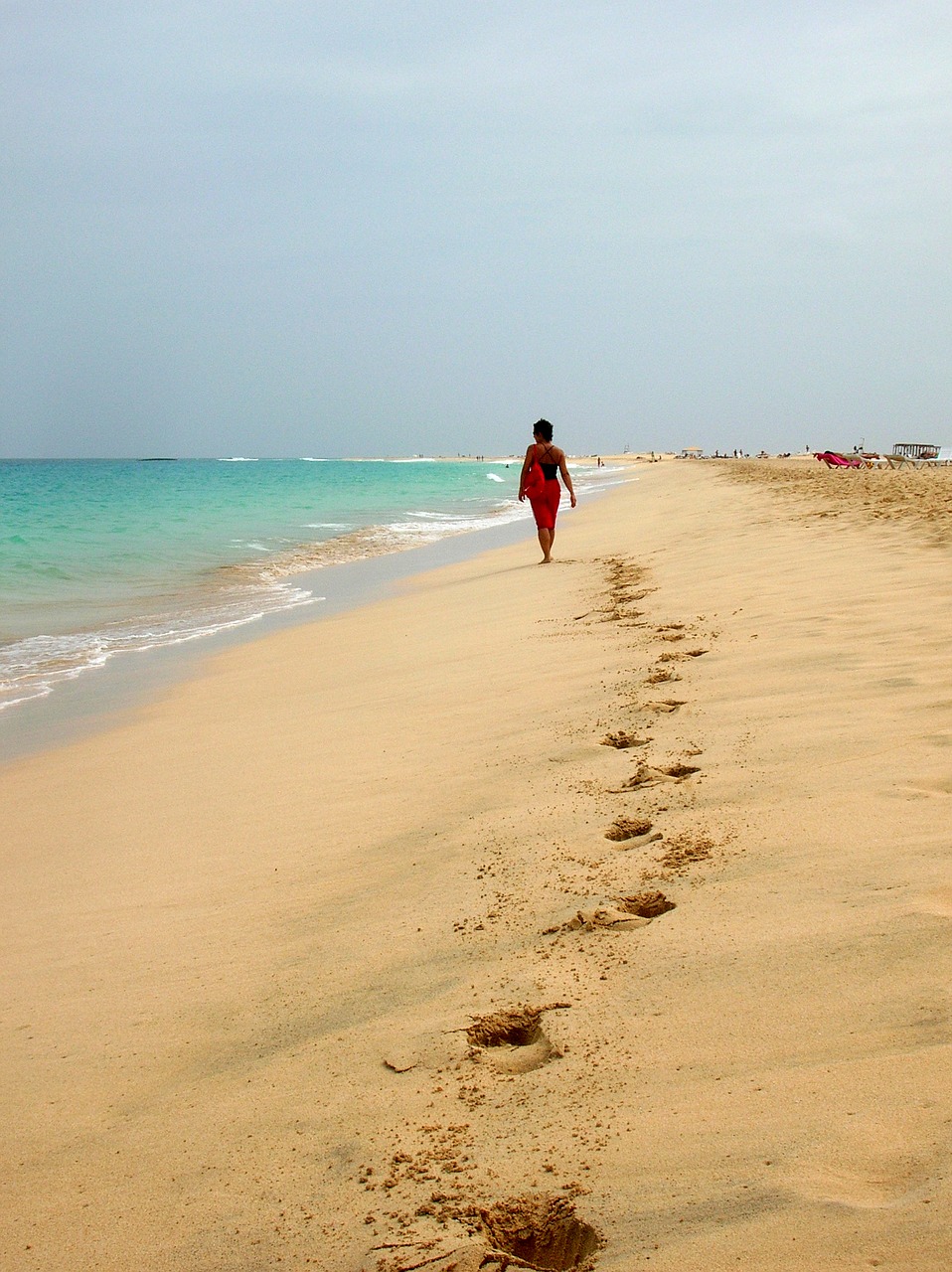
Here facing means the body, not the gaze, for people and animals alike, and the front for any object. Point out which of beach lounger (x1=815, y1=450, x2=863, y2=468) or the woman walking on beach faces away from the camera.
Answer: the woman walking on beach

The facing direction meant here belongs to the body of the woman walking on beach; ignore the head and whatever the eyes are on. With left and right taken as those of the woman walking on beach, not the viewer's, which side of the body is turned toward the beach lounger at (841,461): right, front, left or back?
front

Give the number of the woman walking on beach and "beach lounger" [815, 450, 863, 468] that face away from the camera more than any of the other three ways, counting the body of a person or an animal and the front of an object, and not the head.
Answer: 1

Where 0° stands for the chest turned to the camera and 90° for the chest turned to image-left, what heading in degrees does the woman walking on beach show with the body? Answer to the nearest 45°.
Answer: approximately 180°

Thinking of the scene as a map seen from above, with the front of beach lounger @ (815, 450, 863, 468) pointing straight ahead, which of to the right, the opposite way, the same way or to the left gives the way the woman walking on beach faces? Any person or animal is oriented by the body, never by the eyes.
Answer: to the left

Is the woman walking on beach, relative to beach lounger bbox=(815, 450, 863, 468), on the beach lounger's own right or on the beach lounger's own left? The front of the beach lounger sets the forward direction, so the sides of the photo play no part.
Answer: on the beach lounger's own right
